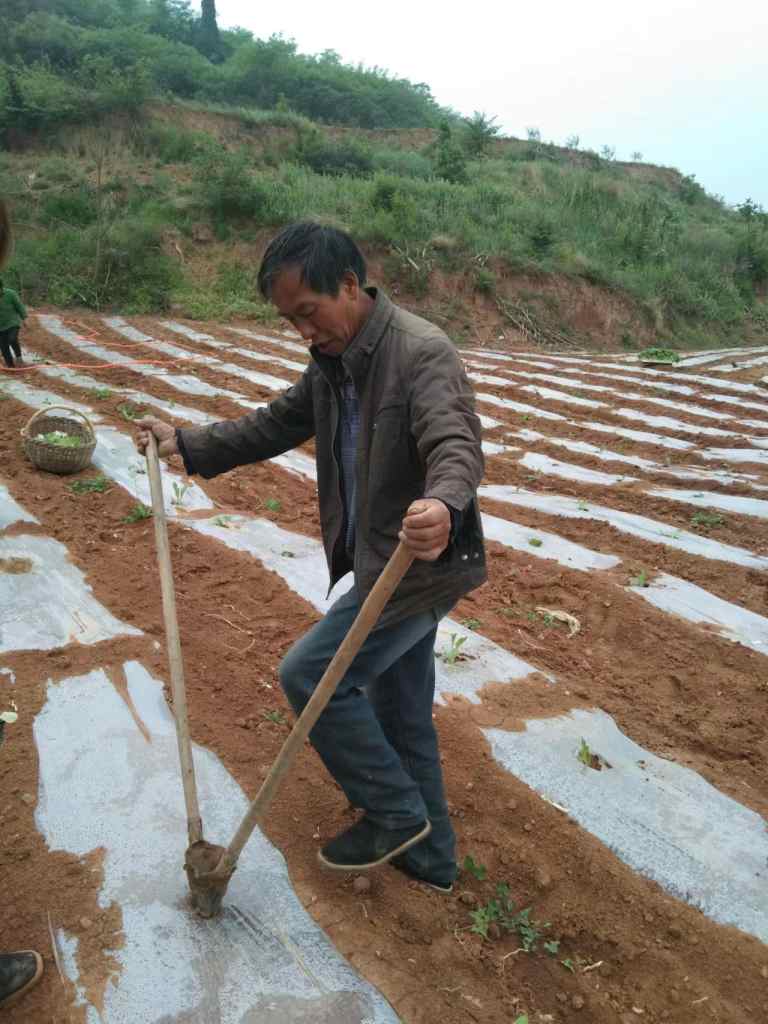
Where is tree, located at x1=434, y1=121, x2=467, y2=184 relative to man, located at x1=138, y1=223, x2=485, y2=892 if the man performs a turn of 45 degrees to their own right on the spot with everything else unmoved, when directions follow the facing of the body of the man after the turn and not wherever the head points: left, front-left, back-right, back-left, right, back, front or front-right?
right

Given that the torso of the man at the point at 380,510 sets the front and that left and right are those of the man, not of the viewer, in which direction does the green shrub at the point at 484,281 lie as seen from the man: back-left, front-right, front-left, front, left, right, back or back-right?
back-right

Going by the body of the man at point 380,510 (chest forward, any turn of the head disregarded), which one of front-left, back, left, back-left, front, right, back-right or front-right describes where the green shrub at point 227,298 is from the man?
back-right

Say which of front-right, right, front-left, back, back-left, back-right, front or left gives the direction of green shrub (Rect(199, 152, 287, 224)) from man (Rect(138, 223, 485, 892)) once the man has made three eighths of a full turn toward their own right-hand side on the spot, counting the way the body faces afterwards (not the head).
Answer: front

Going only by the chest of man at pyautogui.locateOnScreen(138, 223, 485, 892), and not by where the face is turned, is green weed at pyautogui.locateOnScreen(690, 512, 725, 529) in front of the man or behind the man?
behind

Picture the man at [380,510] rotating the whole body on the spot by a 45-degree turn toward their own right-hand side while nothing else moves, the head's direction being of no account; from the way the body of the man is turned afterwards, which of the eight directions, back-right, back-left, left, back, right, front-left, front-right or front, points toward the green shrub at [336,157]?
right

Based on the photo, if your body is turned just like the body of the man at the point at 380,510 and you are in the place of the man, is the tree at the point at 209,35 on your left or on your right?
on your right

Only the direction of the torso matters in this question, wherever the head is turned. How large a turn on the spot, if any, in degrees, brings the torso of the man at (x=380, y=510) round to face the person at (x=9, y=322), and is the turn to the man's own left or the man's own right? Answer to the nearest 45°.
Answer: approximately 90° to the man's own right

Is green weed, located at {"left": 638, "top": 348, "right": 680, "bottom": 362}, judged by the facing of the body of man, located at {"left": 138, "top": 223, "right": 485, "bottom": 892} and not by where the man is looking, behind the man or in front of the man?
behind

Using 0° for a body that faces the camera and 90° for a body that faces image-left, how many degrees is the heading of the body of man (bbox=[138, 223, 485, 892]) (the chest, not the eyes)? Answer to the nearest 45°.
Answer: approximately 45°
